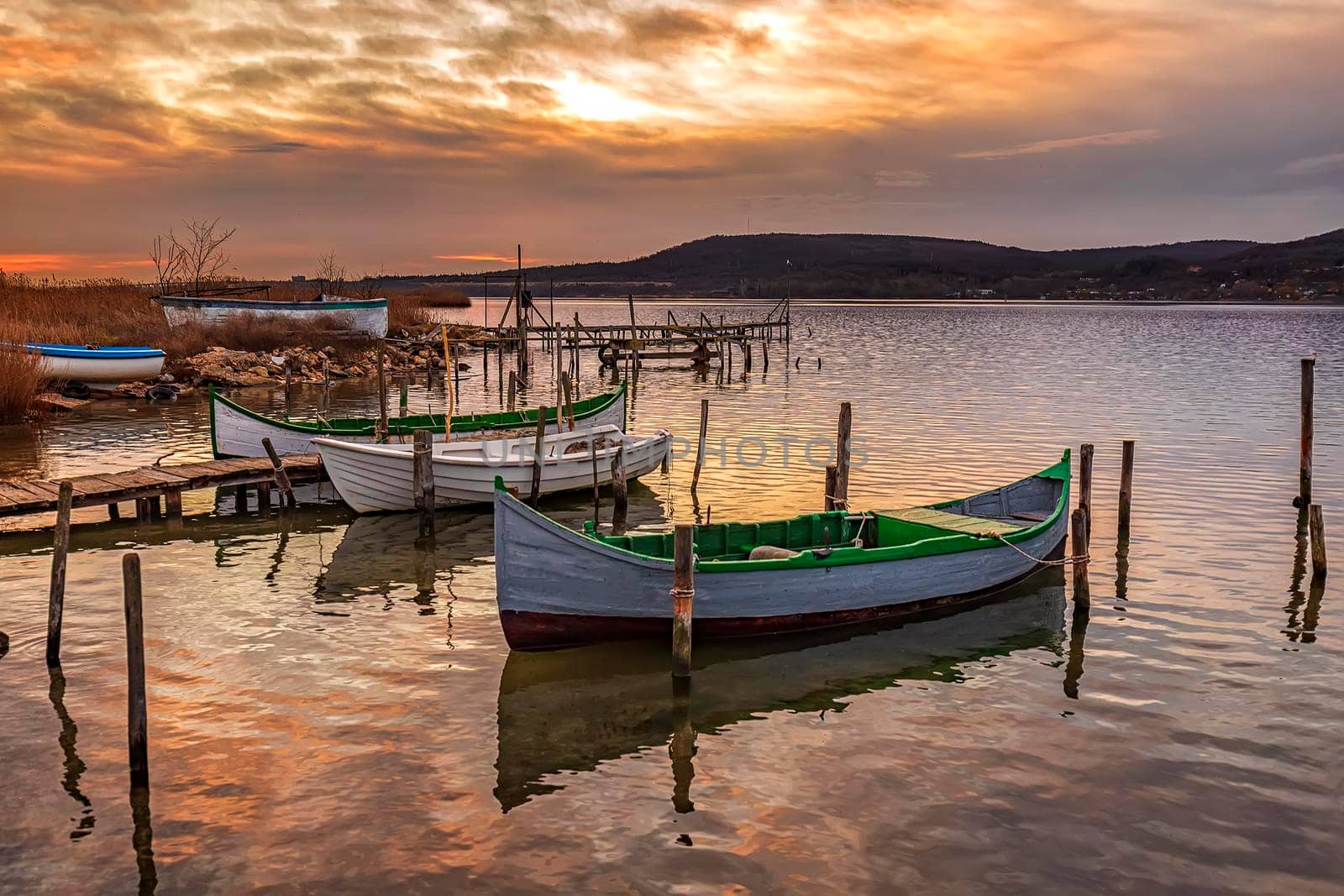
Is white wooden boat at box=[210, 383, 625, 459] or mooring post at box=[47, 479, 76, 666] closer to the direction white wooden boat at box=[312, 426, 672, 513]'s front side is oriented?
the mooring post
